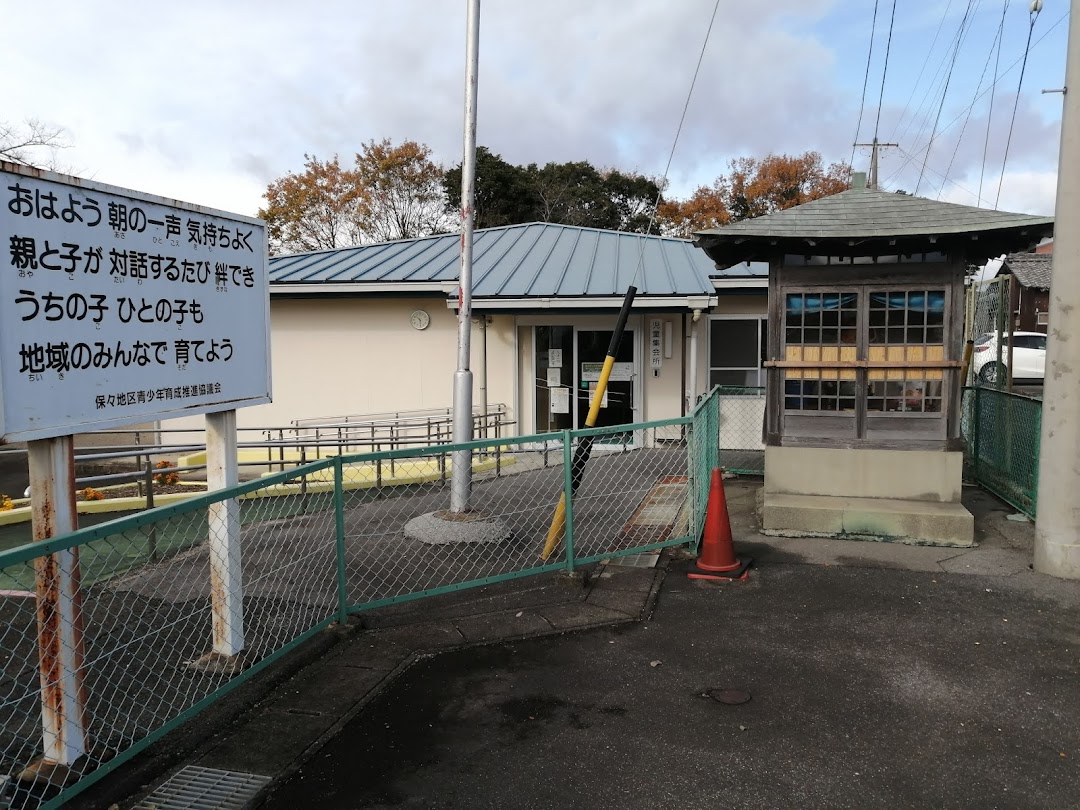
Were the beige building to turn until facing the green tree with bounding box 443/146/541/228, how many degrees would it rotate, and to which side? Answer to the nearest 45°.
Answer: approximately 180°

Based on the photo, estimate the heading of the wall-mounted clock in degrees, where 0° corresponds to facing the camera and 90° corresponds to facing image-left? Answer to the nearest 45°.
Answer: approximately 0°

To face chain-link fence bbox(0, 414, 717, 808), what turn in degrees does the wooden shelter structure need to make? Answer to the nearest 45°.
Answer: approximately 45° to its right

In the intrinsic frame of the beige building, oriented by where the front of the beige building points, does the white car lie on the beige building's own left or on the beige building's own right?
on the beige building's own left
